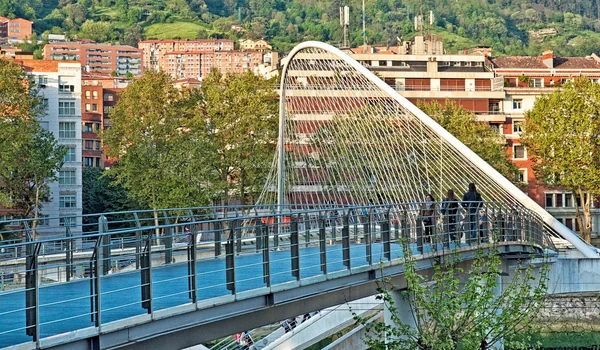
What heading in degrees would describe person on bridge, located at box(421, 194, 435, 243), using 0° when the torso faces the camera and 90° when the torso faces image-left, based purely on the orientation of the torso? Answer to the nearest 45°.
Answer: approximately 0°

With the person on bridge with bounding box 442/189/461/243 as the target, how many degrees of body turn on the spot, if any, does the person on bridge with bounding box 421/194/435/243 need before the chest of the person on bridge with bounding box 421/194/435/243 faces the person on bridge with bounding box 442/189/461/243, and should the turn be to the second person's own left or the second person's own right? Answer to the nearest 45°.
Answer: approximately 90° to the second person's own left

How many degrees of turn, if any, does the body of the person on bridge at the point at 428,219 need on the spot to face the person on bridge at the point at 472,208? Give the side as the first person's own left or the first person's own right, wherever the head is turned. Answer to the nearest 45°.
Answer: approximately 135° to the first person's own left
